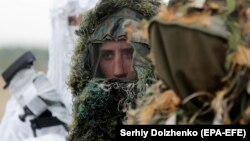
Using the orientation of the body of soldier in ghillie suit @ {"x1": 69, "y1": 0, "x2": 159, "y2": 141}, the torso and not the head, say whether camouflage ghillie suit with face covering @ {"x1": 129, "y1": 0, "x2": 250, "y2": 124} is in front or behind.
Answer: in front

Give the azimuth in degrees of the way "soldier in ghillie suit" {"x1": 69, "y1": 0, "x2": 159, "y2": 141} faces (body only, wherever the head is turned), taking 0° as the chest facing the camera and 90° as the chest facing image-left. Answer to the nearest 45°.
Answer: approximately 0°
